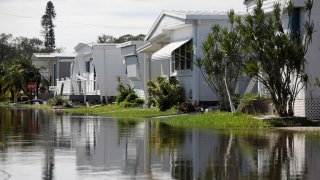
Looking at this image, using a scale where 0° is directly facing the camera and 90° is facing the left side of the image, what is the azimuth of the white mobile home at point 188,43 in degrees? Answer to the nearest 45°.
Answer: approximately 45°

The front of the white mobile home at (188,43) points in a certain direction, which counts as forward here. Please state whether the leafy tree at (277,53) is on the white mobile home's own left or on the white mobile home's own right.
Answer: on the white mobile home's own left

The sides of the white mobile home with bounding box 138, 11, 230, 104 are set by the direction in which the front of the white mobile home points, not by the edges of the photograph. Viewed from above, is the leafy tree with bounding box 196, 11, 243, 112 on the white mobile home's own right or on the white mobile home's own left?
on the white mobile home's own left
